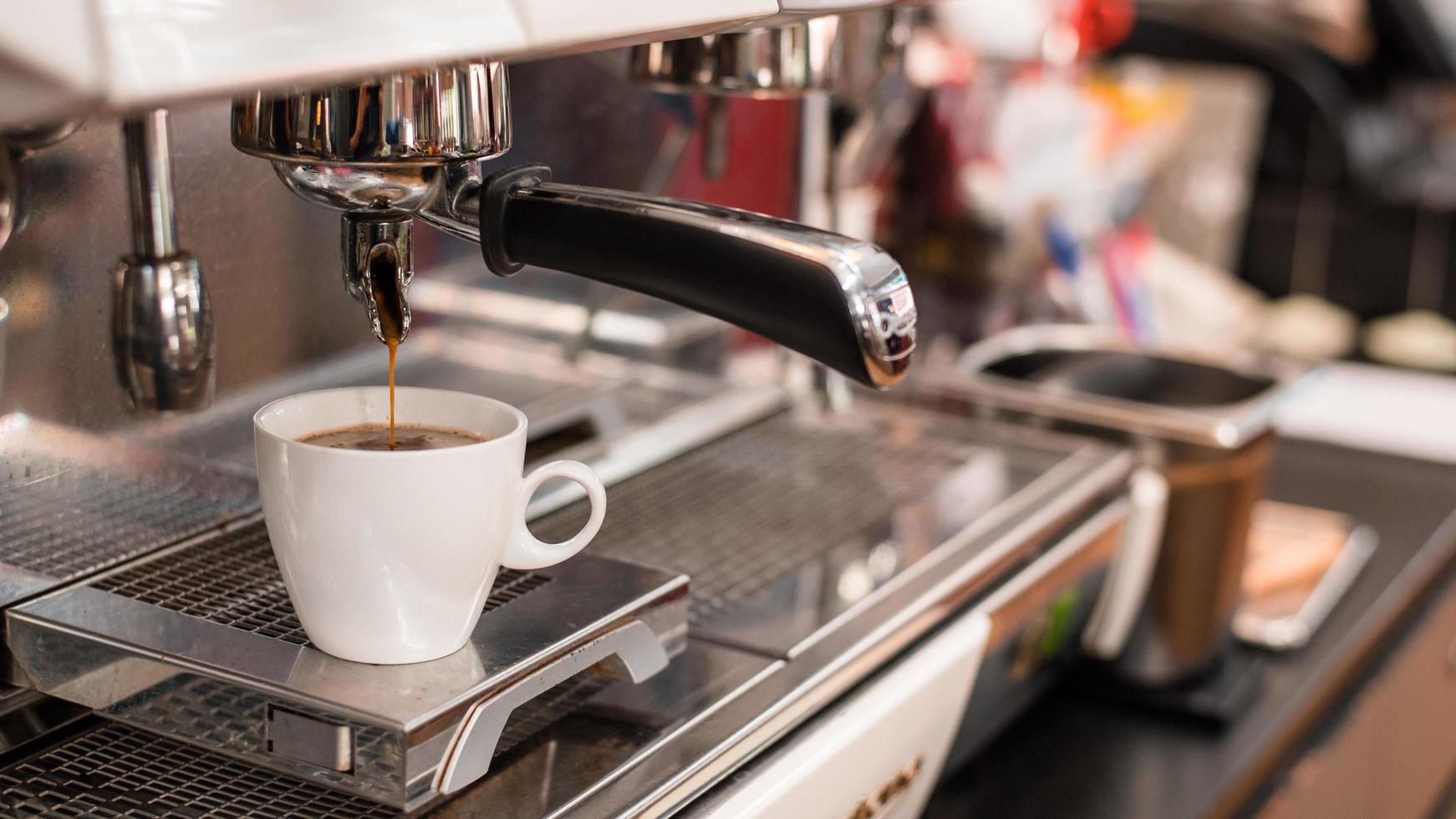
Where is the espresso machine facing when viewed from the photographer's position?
facing the viewer and to the right of the viewer
